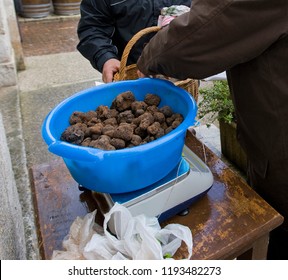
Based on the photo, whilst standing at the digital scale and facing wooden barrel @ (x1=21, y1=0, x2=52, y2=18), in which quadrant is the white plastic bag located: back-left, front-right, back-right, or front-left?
back-left

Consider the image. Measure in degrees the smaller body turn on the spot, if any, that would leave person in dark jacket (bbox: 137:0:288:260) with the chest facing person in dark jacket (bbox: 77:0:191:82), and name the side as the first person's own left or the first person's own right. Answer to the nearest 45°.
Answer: approximately 45° to the first person's own right

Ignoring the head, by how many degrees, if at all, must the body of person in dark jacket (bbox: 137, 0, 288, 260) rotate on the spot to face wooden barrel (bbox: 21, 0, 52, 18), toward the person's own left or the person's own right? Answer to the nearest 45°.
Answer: approximately 45° to the person's own right

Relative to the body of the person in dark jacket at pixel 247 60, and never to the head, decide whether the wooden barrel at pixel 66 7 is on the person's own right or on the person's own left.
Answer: on the person's own right

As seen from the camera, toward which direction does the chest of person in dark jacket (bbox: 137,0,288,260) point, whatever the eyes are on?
to the viewer's left
